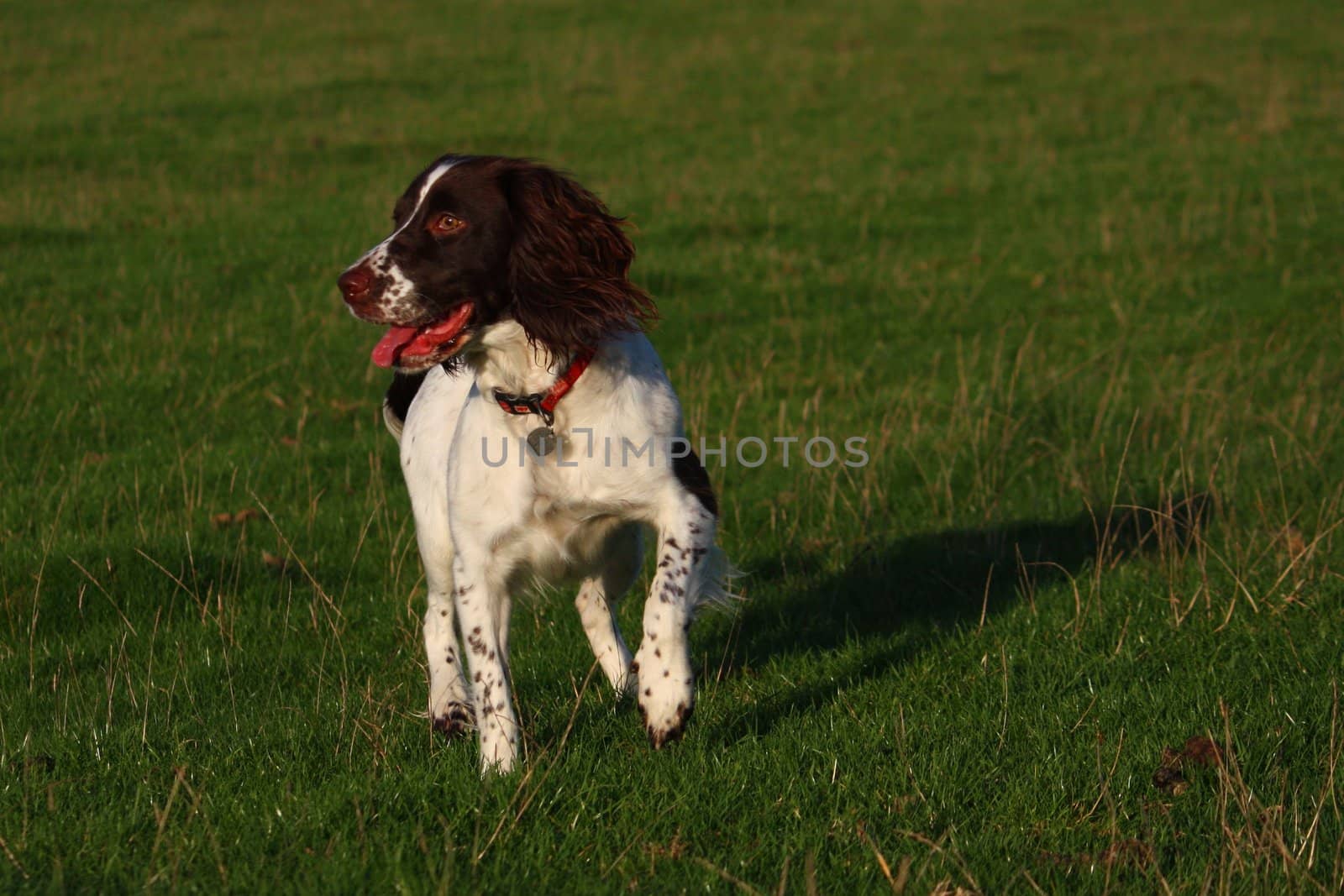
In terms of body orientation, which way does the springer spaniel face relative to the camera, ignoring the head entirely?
toward the camera
